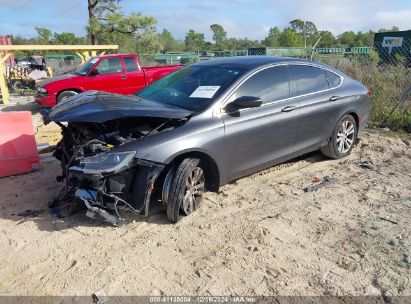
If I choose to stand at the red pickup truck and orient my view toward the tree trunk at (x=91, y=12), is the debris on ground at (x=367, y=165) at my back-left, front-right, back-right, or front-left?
back-right

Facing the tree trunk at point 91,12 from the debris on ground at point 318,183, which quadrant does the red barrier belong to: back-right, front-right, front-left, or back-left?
front-left

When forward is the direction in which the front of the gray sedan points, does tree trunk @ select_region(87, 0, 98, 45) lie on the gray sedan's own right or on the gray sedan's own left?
on the gray sedan's own right

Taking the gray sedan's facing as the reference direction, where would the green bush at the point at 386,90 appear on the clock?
The green bush is roughly at 6 o'clock from the gray sedan.

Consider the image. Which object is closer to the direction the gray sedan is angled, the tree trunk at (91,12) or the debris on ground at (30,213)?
the debris on ground

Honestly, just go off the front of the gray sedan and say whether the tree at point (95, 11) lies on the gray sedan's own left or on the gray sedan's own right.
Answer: on the gray sedan's own right

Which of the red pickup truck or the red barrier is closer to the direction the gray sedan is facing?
the red barrier

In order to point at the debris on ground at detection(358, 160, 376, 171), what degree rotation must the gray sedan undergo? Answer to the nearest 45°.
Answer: approximately 180°

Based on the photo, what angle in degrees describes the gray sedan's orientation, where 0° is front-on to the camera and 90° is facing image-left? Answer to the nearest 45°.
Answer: approximately 45°

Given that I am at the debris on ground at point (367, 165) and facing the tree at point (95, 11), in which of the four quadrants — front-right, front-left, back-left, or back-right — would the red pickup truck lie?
front-left

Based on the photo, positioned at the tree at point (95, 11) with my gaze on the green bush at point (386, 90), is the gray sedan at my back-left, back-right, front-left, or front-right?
front-right

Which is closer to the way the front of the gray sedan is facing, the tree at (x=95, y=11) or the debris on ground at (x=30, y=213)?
the debris on ground

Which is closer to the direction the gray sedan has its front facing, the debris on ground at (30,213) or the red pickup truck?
the debris on ground
